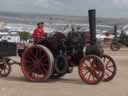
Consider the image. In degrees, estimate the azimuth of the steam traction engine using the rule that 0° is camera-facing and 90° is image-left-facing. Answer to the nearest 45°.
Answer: approximately 315°

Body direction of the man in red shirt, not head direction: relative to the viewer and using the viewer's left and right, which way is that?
facing the viewer and to the right of the viewer
